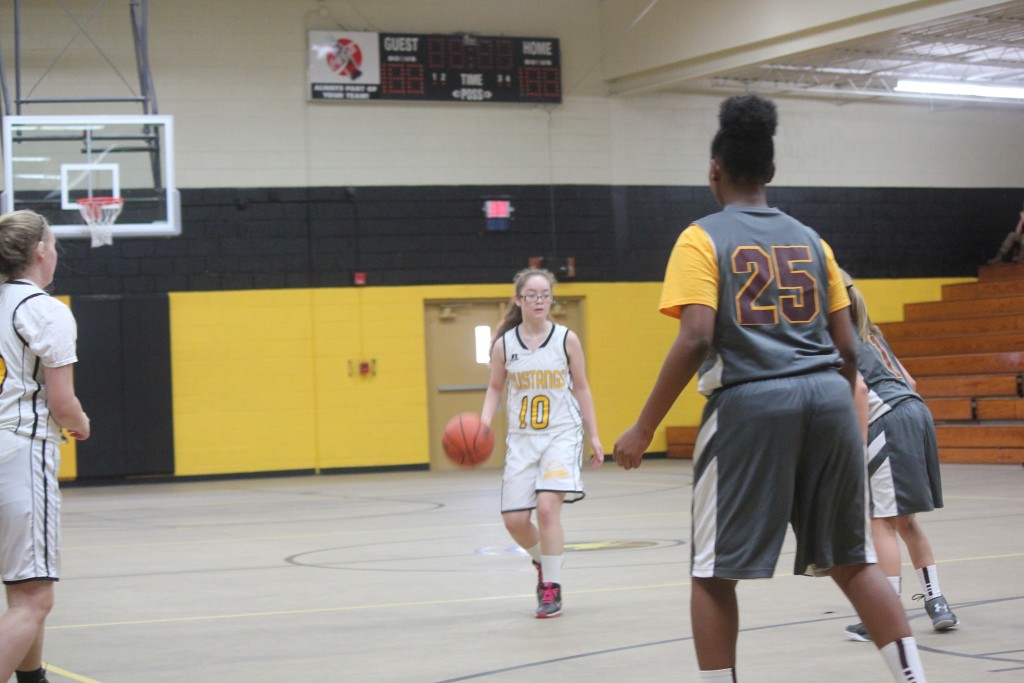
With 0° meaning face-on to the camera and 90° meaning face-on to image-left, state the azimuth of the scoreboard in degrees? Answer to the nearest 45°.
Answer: approximately 0°

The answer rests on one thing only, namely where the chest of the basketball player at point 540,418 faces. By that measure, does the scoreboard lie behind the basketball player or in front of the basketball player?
behind

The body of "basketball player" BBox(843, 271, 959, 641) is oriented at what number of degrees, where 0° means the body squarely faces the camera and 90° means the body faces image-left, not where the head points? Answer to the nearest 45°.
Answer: approximately 135°

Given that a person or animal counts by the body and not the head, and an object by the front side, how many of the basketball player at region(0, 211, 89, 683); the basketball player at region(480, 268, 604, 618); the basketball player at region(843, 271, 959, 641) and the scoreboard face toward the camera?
2

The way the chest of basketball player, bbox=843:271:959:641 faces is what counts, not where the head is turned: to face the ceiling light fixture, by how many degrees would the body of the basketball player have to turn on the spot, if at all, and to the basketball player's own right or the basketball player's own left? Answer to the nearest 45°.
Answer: approximately 45° to the basketball player's own right

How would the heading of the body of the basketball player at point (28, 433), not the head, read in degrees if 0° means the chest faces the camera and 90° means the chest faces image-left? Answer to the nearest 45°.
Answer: approximately 225°

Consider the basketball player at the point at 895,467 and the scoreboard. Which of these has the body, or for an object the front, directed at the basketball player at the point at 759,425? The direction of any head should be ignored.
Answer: the scoreboard

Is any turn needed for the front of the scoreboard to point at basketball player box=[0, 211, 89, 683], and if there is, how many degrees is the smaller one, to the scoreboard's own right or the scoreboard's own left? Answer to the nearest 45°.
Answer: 0° — it already faces them

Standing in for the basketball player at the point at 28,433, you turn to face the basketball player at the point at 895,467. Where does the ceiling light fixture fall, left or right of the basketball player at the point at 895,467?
left

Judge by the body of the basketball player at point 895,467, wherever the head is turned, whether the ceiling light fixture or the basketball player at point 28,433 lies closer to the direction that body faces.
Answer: the ceiling light fixture

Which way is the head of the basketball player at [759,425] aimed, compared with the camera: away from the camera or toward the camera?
away from the camera

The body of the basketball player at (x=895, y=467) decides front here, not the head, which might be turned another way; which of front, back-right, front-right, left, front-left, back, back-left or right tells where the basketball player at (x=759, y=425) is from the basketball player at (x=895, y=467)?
back-left
